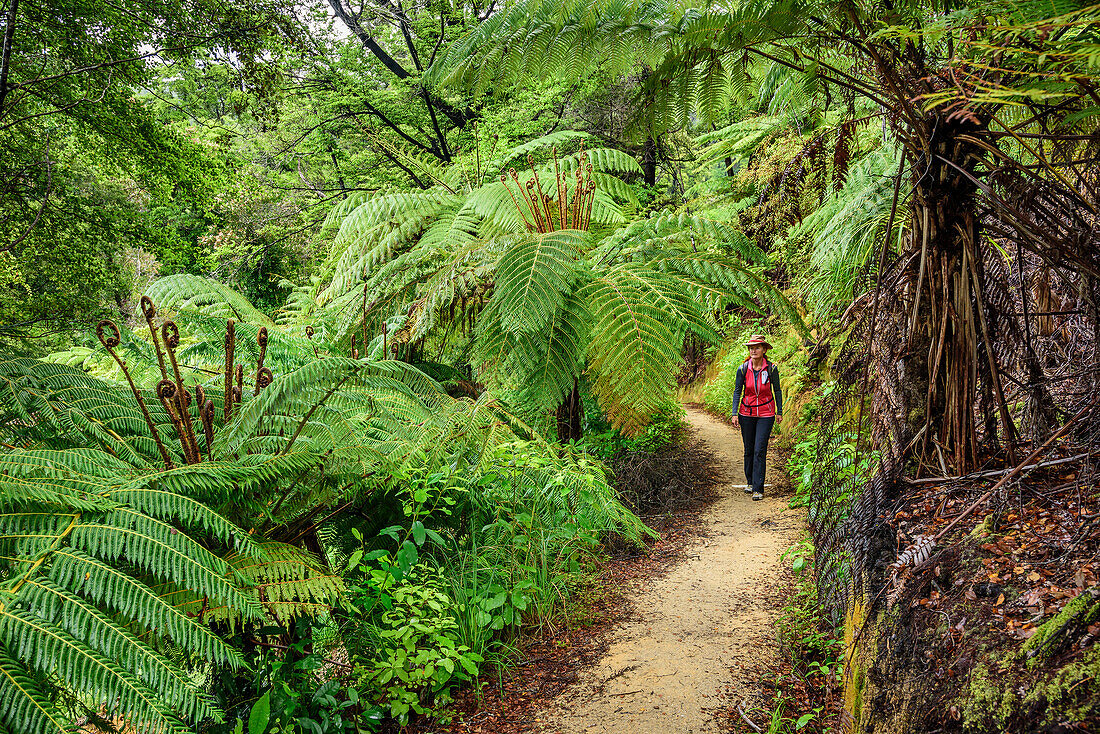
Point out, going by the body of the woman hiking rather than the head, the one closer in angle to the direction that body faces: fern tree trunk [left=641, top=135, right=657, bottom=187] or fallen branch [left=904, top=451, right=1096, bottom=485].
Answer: the fallen branch

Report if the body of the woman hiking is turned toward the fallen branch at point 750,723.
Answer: yes

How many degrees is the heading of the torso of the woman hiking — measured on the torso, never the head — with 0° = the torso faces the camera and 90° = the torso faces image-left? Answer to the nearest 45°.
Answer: approximately 0°

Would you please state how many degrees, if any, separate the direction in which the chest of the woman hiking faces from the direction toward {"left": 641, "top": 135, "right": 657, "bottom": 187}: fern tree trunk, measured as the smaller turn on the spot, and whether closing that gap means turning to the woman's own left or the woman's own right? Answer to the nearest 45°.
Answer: approximately 180°
